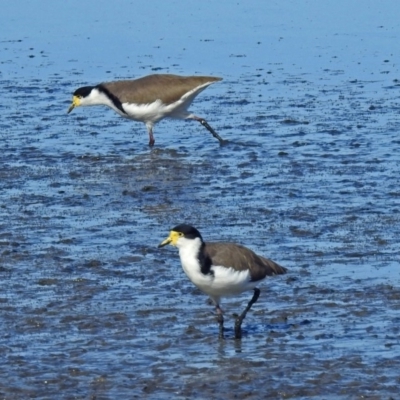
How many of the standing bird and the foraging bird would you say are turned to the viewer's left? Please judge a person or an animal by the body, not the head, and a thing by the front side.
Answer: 2

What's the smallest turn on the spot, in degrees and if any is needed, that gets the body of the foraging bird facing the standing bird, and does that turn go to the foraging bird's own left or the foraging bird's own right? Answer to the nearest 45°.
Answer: approximately 90° to the foraging bird's own left

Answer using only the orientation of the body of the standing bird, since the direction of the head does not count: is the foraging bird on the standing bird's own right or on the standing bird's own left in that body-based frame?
on the standing bird's own right

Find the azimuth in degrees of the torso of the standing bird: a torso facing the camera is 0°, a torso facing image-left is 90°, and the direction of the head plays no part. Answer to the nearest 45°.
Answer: approximately 90°

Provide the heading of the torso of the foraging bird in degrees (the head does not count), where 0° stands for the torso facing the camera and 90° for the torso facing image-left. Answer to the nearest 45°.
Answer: approximately 90°
